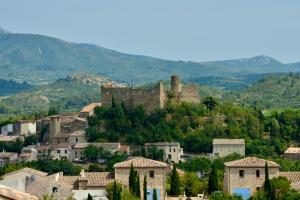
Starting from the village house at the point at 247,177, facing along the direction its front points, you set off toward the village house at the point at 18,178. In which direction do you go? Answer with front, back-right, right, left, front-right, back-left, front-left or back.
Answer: right

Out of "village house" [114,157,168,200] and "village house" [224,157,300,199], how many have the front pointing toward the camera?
2

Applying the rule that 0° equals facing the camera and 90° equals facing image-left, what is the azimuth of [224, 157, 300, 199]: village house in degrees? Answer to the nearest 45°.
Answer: approximately 0°

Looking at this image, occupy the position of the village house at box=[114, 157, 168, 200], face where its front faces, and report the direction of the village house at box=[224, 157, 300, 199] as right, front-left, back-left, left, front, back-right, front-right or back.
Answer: left

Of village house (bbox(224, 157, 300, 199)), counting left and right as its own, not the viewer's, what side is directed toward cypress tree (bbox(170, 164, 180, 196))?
right

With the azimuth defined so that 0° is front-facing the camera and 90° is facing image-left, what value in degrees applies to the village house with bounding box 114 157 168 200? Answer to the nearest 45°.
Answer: approximately 0°

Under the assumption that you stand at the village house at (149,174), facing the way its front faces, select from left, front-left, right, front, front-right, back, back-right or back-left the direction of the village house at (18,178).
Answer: right
